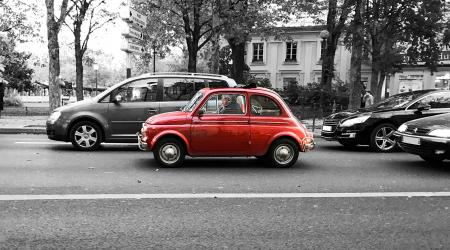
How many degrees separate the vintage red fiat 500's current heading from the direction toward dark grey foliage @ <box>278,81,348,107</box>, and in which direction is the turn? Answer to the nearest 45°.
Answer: approximately 90° to its right

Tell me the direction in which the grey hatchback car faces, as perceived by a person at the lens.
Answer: facing to the left of the viewer

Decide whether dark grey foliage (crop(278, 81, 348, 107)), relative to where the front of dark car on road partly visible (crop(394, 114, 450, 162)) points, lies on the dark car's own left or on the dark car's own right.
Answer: on the dark car's own right

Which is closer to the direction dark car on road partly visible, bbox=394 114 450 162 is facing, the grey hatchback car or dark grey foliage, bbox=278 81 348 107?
the grey hatchback car

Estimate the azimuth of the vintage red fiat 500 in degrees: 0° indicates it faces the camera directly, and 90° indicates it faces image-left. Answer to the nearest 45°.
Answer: approximately 90°

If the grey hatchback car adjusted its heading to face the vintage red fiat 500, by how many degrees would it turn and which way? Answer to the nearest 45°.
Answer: approximately 135° to its left

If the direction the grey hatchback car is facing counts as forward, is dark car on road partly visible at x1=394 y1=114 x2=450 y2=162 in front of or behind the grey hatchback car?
behind

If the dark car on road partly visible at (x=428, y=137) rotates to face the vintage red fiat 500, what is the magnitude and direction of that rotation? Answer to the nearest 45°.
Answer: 0° — it already faces it

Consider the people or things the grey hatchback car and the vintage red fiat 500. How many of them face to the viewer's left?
2
